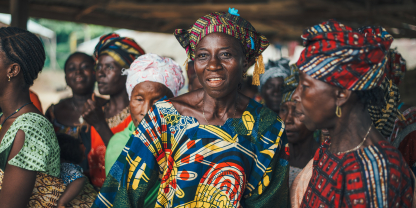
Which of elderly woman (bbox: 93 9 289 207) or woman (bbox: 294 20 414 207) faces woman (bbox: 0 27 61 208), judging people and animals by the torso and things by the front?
woman (bbox: 294 20 414 207)

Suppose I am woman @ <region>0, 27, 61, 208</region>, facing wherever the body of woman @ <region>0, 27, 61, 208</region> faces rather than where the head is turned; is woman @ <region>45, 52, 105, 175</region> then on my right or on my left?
on my right

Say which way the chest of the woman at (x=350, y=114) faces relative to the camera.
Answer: to the viewer's left

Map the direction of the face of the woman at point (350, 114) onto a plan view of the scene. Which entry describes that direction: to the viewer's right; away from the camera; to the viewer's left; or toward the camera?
to the viewer's left

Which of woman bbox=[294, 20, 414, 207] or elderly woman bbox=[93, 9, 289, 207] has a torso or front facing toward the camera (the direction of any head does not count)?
the elderly woman

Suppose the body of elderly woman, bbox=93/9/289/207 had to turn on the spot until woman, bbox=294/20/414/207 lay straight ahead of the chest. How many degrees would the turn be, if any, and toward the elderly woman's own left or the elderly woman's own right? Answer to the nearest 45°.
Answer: approximately 45° to the elderly woman's own left

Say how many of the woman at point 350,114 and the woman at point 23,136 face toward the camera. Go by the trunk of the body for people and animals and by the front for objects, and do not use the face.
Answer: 0

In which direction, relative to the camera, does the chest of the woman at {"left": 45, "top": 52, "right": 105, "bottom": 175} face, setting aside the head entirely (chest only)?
toward the camera

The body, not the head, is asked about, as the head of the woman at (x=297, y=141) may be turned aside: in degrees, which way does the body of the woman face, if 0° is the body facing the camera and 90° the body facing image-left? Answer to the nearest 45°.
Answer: approximately 45°

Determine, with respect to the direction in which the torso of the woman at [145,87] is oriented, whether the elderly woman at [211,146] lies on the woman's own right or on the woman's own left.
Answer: on the woman's own left

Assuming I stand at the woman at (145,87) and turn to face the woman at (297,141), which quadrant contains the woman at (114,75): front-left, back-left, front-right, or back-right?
back-left

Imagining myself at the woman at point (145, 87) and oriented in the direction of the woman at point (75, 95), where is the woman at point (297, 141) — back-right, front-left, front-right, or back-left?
back-right

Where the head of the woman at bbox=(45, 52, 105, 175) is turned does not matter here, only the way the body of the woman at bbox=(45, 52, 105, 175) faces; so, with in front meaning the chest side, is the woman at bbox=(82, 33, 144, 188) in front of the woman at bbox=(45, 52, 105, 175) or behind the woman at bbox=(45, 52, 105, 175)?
in front

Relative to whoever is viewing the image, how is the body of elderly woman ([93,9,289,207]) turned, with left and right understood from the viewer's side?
facing the viewer

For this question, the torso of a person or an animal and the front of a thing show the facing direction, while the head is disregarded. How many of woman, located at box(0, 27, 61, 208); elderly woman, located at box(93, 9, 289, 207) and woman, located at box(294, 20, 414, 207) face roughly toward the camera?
1

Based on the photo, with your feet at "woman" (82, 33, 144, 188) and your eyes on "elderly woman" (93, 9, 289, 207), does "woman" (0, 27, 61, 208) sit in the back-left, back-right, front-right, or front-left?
front-right
